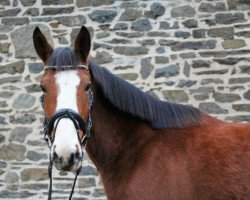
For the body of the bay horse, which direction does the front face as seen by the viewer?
to the viewer's left
